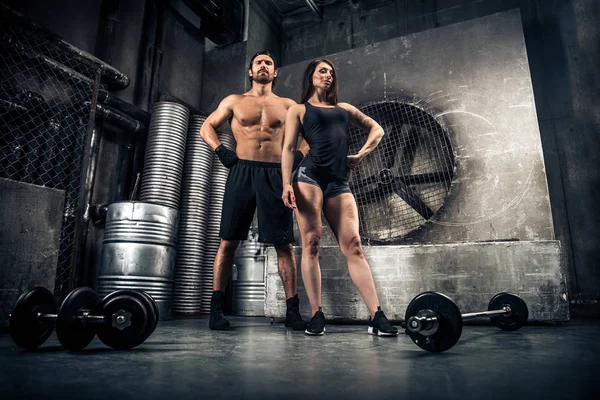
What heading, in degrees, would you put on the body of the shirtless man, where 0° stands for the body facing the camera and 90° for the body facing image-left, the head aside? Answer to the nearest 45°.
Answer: approximately 0°

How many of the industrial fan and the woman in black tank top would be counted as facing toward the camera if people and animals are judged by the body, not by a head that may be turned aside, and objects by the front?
2

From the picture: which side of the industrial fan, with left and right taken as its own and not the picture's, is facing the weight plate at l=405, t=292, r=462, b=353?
front

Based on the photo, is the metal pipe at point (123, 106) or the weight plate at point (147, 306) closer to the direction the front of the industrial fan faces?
the weight plate

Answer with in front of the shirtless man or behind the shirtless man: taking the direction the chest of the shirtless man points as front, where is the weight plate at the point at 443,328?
in front

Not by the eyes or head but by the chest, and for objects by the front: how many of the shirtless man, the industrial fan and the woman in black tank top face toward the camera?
3

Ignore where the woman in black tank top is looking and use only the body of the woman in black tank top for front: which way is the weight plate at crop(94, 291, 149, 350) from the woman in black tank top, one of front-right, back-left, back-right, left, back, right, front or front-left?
front-right

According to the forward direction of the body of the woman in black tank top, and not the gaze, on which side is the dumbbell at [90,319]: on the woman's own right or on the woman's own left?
on the woman's own right

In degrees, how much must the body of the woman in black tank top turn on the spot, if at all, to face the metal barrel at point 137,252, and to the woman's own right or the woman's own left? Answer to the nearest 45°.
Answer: approximately 135° to the woman's own right

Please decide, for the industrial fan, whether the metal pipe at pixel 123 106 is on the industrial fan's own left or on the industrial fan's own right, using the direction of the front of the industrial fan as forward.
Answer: on the industrial fan's own right
